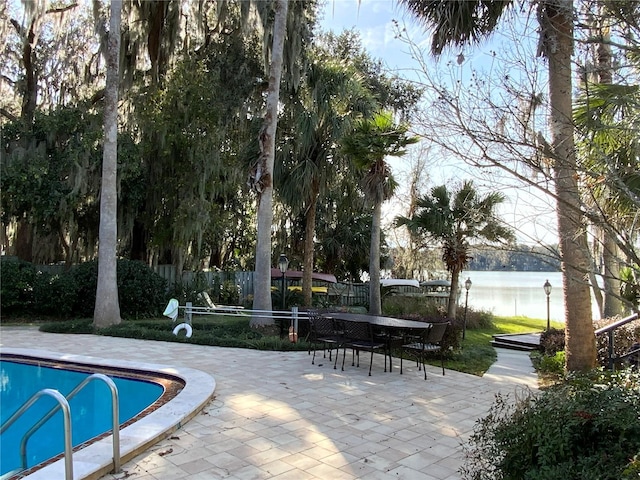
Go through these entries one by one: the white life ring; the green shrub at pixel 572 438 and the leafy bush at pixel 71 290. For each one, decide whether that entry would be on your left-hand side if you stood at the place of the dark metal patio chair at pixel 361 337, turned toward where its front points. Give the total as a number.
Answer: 2

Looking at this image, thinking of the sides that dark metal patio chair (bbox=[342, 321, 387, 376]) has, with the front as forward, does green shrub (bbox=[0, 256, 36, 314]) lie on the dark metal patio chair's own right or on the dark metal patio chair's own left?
on the dark metal patio chair's own left

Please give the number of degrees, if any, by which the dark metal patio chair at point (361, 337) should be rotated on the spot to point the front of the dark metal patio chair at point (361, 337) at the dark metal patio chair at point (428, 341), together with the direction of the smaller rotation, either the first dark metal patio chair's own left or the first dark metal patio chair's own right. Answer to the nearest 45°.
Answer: approximately 45° to the first dark metal patio chair's own right

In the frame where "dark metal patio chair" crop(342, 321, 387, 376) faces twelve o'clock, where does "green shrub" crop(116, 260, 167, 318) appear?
The green shrub is roughly at 9 o'clock from the dark metal patio chair.

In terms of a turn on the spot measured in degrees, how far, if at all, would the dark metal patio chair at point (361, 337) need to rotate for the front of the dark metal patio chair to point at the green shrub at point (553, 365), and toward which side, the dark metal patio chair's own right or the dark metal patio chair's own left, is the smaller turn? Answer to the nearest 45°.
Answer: approximately 45° to the dark metal patio chair's own right

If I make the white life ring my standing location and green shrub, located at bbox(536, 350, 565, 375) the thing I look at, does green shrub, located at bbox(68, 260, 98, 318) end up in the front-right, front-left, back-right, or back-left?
back-left

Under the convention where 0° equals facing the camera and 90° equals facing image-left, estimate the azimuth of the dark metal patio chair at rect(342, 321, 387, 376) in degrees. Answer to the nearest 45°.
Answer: approximately 225°

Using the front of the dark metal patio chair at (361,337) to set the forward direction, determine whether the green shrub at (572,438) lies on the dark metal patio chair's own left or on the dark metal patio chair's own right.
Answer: on the dark metal patio chair's own right
